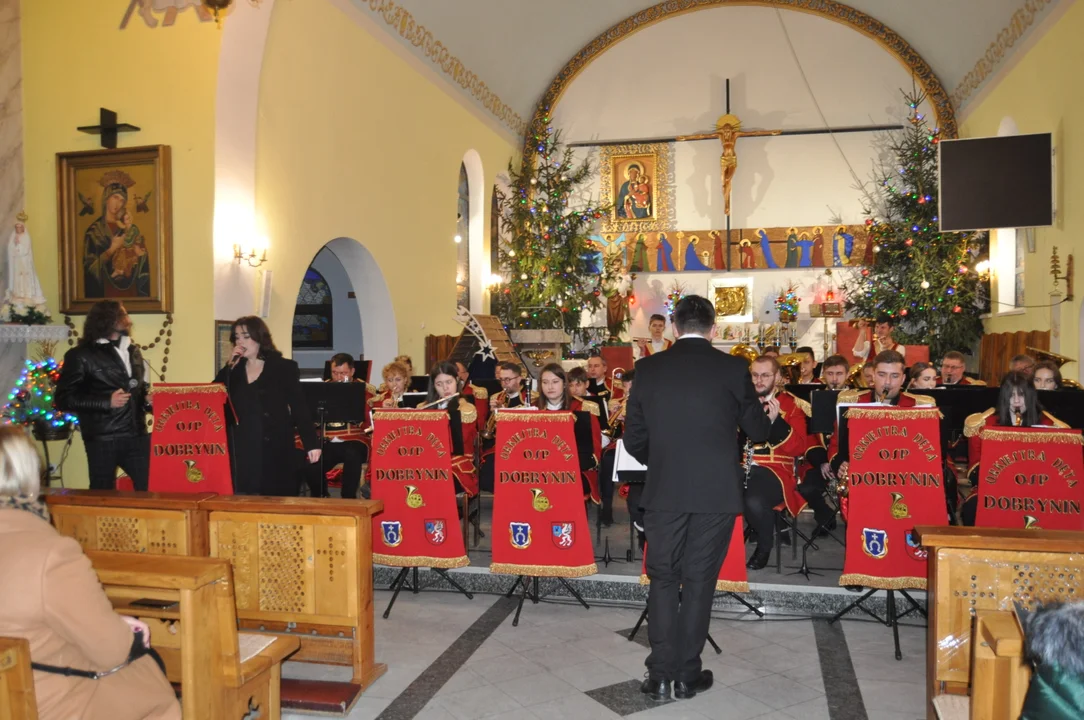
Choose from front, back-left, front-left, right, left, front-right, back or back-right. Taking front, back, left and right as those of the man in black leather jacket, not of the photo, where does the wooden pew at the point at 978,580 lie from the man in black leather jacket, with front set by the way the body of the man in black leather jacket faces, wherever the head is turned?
front

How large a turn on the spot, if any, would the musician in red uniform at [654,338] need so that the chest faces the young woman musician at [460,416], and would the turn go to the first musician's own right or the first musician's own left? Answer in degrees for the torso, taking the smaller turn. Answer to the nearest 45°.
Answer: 0° — they already face them

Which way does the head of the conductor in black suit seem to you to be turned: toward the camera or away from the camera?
away from the camera

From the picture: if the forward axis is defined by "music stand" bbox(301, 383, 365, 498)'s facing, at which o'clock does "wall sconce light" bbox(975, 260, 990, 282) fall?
The wall sconce light is roughly at 2 o'clock from the music stand.

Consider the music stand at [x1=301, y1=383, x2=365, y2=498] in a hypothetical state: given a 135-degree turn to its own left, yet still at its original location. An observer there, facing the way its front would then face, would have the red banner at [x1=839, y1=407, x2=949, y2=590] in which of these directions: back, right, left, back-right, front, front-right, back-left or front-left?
left

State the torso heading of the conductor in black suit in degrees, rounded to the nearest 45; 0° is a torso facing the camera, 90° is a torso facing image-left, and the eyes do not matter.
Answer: approximately 180°

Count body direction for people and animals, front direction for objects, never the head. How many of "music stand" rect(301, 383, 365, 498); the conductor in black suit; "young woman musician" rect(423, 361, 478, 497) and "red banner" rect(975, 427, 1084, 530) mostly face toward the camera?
2

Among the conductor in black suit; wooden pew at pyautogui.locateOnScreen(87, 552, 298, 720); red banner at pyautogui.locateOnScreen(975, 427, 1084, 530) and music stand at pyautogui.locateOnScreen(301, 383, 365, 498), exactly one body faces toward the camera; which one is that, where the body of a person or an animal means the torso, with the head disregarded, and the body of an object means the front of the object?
the red banner

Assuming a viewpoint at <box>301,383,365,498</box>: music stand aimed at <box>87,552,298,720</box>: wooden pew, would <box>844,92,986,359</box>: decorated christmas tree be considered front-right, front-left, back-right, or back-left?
back-left

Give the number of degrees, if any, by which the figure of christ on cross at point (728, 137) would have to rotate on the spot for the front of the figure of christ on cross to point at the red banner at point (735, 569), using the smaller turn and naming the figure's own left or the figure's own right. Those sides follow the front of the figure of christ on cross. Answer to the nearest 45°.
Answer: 0° — it already faces it

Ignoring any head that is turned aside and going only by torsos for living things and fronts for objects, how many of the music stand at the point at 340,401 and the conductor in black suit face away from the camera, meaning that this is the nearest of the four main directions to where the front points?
2

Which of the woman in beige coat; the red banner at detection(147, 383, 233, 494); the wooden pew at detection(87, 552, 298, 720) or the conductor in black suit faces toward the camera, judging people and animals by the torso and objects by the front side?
the red banner

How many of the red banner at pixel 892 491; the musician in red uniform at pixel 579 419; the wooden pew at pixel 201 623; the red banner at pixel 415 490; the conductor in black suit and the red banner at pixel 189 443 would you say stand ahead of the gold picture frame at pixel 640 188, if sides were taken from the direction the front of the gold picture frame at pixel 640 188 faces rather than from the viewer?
6

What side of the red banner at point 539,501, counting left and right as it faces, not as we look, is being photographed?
front

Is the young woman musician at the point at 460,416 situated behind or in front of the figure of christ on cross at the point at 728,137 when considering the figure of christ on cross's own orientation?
in front

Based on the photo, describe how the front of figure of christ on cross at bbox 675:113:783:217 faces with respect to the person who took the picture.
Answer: facing the viewer

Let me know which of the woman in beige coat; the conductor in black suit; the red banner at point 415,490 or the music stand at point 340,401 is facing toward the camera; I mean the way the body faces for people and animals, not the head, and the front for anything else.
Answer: the red banner

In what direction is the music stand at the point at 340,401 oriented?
away from the camera
